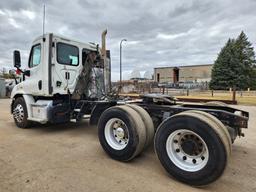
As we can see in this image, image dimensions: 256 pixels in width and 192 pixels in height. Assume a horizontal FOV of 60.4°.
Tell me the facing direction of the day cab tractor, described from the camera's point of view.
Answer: facing away from the viewer and to the left of the viewer

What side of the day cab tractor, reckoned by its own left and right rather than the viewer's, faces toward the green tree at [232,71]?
right
